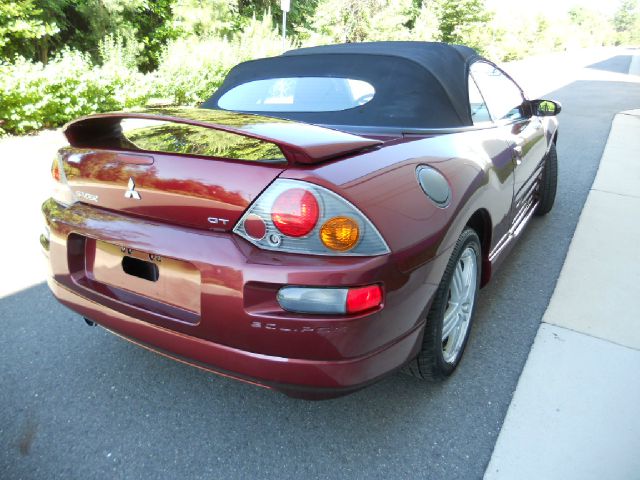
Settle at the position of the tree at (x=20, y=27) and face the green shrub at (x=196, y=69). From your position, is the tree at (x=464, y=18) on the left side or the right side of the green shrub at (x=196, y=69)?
left

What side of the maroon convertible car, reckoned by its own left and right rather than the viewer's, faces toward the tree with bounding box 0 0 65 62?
left

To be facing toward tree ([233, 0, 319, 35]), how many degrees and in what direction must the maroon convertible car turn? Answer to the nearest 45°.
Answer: approximately 45° to its left

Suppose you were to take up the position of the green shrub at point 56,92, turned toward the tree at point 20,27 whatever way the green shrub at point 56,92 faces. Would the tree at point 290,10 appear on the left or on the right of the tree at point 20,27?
right

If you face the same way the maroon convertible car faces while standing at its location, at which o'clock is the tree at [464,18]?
The tree is roughly at 11 o'clock from the maroon convertible car.

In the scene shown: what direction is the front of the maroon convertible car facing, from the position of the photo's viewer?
facing away from the viewer and to the right of the viewer

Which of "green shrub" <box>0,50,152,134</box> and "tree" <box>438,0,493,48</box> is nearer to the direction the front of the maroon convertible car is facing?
the tree
